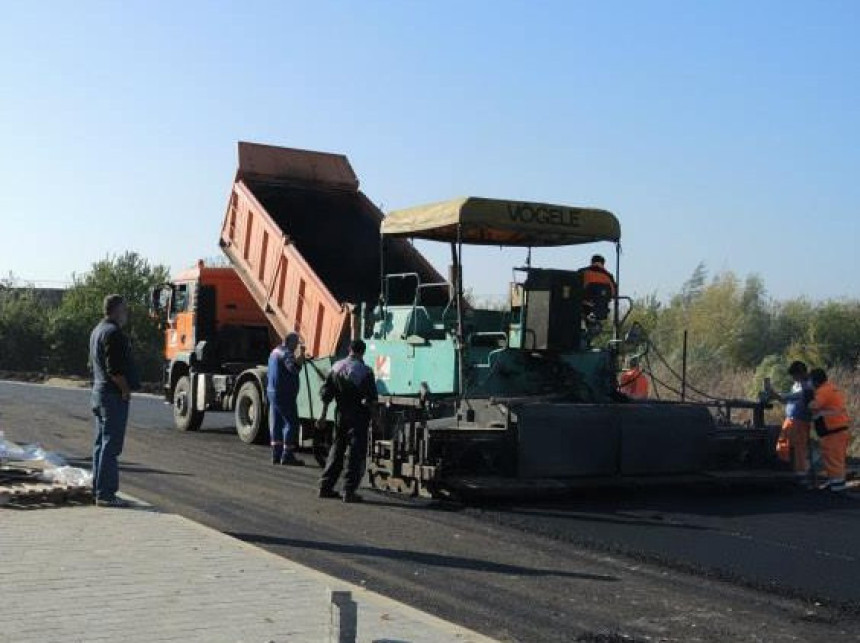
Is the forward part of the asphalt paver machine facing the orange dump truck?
yes

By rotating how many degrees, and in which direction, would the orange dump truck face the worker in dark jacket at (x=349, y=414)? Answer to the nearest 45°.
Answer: approximately 135° to its left

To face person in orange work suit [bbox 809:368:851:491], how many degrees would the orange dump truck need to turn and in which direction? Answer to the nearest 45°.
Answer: approximately 180°

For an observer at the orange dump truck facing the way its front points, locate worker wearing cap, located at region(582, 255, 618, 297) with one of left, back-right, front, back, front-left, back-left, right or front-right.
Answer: back

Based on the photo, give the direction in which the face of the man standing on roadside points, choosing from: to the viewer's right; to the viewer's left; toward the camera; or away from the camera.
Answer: to the viewer's right

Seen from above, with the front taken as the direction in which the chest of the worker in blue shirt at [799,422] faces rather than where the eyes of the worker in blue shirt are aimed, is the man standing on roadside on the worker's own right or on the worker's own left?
on the worker's own left

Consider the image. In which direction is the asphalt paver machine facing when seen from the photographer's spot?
facing away from the viewer and to the left of the viewer

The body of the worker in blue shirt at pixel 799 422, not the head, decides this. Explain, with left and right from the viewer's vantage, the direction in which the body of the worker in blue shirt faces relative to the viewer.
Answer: facing to the left of the viewer

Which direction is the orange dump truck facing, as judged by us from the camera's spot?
facing away from the viewer and to the left of the viewer
